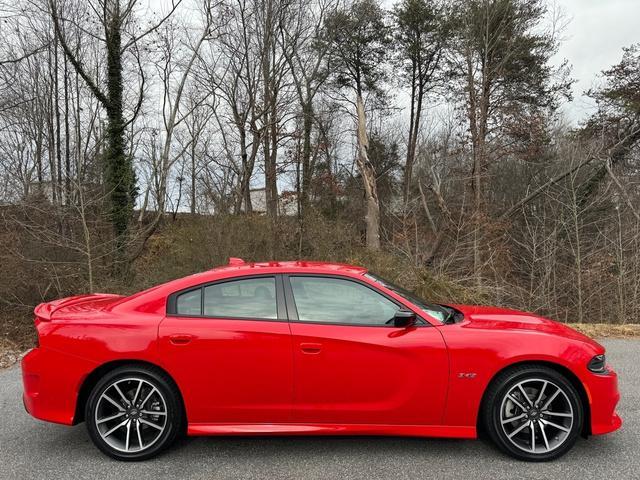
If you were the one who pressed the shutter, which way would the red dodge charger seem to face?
facing to the right of the viewer
